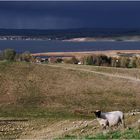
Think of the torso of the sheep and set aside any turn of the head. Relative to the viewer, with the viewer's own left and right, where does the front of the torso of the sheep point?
facing to the left of the viewer
